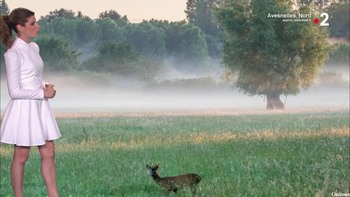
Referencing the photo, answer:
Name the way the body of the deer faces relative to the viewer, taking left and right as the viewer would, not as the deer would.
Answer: facing to the left of the viewer

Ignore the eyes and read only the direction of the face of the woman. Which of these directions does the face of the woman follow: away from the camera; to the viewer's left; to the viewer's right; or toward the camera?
to the viewer's right
